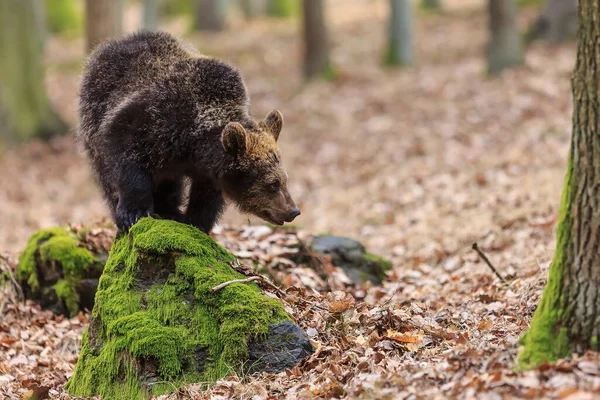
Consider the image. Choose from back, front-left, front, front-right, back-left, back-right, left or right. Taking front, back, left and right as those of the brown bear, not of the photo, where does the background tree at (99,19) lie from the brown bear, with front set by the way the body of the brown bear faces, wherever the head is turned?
back-left

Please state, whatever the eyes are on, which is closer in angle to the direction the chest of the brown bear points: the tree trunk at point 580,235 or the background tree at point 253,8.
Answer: the tree trunk

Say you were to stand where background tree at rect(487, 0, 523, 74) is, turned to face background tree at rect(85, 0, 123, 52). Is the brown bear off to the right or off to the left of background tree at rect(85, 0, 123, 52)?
left

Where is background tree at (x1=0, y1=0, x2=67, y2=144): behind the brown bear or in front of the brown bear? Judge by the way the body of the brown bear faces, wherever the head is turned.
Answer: behind

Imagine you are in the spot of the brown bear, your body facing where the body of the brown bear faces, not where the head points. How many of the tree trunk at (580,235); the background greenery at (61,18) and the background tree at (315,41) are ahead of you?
1

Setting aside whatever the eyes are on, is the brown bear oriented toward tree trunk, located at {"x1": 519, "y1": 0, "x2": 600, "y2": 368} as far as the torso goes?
yes

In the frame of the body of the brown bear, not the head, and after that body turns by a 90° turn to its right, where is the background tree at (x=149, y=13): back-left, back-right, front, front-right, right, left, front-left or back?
back-right

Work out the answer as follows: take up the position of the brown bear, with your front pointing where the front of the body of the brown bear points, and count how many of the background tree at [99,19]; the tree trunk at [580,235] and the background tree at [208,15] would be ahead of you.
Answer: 1

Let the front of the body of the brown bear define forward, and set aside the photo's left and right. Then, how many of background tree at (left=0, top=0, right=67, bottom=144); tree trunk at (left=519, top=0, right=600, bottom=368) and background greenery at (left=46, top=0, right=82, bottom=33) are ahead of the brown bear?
1

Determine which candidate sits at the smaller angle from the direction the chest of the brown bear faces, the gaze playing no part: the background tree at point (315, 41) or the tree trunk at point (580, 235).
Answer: the tree trunk

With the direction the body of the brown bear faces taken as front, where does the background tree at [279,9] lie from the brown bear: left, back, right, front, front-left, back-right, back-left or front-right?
back-left

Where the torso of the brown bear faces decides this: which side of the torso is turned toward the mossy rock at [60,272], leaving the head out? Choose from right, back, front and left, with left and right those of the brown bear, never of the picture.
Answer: back

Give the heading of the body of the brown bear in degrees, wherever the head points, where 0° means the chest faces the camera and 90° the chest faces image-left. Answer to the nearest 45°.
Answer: approximately 315°

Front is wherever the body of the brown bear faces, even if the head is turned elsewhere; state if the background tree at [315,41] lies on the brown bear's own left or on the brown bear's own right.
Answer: on the brown bear's own left
